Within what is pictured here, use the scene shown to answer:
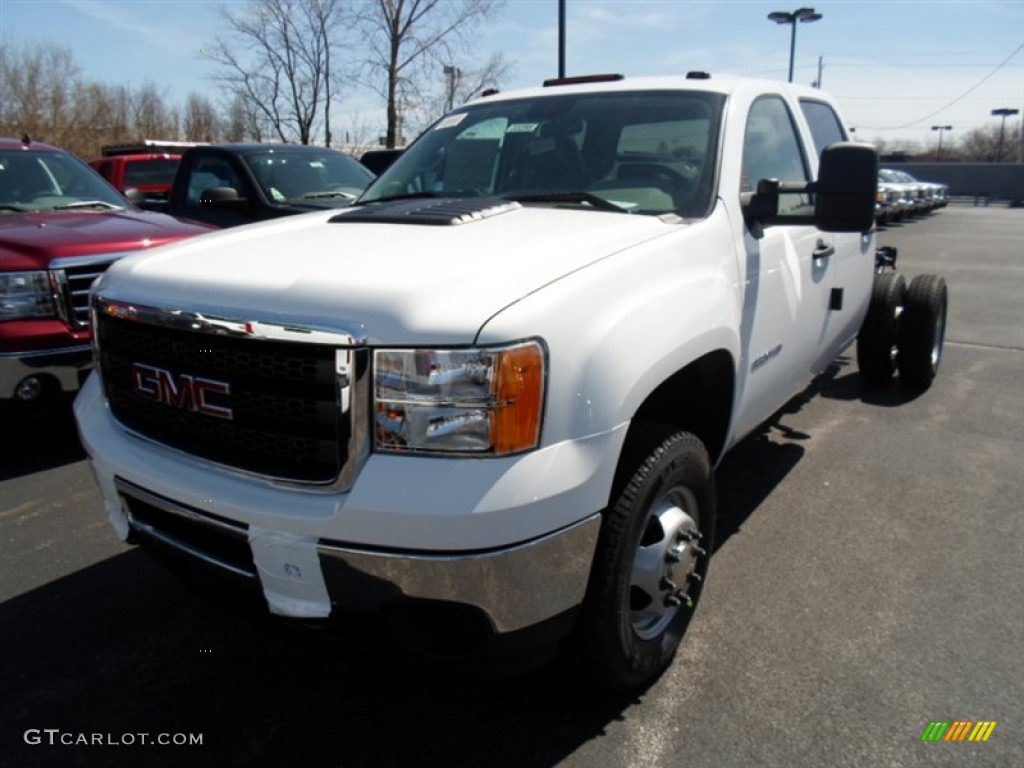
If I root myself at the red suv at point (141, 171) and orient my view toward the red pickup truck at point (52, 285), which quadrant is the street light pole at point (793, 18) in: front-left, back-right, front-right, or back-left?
back-left

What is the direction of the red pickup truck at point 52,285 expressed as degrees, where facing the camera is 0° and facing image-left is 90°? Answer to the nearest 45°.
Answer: approximately 315°

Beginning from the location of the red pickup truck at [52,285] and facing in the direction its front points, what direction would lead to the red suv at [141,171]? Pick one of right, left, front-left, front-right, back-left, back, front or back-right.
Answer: back-left

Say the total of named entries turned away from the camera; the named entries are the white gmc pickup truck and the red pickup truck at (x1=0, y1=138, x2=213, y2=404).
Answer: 0

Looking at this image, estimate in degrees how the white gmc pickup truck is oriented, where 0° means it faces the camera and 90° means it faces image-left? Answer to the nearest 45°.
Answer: approximately 45°

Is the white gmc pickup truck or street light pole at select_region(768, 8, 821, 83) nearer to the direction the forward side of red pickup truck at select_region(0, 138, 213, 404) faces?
the white gmc pickup truck

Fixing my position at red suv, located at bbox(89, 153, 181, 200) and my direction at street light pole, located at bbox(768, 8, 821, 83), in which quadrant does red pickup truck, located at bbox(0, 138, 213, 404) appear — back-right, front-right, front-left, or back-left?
back-right

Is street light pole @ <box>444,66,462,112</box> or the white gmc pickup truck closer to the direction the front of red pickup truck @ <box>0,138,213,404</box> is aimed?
the white gmc pickup truck

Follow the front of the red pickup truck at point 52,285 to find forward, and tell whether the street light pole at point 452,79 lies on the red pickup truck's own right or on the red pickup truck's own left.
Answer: on the red pickup truck's own left

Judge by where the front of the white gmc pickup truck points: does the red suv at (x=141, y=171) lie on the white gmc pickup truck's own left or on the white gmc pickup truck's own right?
on the white gmc pickup truck's own right

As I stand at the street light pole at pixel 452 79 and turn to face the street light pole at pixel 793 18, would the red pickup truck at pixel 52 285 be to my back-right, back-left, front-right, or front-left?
front-right

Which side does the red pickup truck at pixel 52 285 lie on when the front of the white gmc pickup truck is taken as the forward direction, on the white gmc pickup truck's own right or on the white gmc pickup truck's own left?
on the white gmc pickup truck's own right
